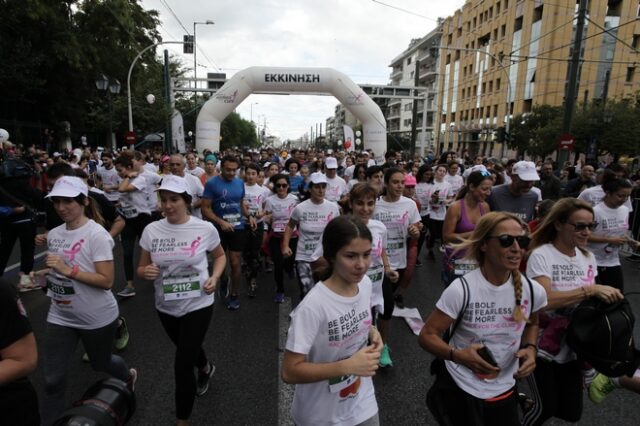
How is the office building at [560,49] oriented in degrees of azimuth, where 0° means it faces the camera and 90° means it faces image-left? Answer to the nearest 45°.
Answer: approximately 45°

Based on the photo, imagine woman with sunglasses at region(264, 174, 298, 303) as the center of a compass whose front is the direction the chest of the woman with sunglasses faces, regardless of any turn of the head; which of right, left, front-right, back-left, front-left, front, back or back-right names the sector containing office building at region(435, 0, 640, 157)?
back-left

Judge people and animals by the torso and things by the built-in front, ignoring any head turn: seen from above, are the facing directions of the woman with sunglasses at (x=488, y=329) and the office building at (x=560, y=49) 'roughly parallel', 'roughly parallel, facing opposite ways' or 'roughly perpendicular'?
roughly perpendicular

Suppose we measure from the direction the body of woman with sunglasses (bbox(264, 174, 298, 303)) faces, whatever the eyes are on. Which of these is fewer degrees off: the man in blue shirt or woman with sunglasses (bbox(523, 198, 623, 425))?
the woman with sunglasses

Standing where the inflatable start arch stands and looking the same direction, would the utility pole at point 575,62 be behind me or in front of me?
in front

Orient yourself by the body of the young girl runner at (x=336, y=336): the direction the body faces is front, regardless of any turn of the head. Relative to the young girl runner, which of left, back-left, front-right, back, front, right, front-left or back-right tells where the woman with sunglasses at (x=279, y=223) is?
back-left

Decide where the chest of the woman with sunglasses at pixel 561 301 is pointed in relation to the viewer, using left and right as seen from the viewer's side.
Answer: facing the viewer and to the right of the viewer

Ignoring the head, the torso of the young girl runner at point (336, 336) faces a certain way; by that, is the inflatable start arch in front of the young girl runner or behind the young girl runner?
behind

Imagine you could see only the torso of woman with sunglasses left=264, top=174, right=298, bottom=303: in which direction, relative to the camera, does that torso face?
toward the camera

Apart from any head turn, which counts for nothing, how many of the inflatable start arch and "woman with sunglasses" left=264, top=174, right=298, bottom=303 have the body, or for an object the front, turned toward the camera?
2

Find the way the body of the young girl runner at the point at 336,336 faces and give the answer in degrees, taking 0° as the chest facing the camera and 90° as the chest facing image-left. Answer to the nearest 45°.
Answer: approximately 315°

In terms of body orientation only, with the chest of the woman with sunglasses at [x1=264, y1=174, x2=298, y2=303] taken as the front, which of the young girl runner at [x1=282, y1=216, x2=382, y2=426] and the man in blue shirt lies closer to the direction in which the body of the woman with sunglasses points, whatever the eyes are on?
the young girl runner

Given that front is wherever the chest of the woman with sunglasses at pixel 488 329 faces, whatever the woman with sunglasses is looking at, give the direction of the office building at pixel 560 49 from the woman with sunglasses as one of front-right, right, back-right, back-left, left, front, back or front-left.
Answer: back-left

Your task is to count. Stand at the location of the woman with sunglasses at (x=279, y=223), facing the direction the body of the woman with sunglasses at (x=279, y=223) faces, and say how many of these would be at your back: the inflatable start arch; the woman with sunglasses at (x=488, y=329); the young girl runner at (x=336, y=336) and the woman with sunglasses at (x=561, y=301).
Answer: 1
